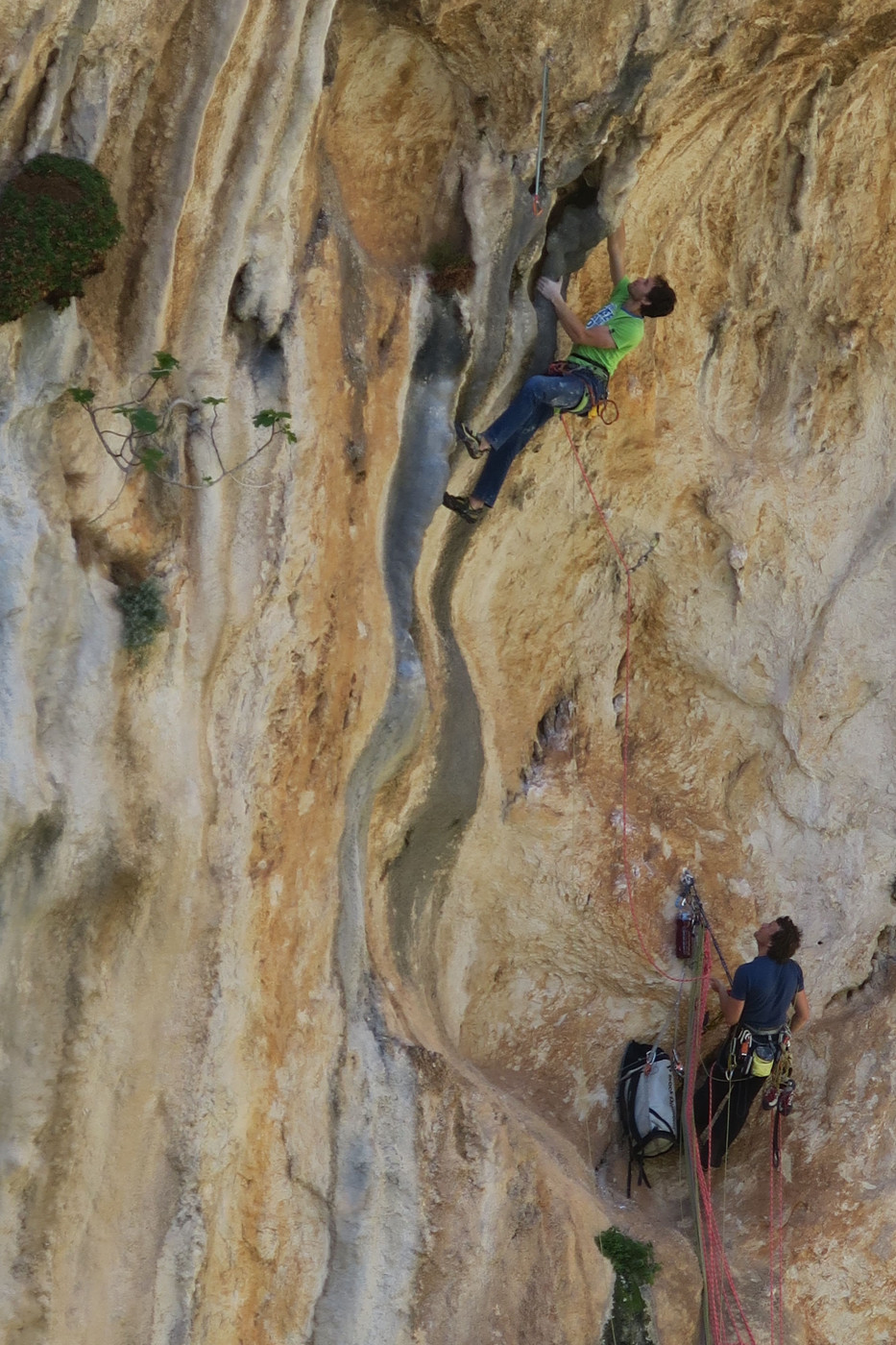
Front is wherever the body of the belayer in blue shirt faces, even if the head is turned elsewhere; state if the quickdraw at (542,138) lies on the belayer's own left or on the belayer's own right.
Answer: on the belayer's own left

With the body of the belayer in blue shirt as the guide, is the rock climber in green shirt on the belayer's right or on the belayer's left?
on the belayer's left

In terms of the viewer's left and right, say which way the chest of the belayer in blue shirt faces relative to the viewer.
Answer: facing away from the viewer and to the left of the viewer

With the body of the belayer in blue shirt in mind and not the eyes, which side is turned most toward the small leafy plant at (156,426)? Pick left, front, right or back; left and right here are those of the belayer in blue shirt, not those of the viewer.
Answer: left

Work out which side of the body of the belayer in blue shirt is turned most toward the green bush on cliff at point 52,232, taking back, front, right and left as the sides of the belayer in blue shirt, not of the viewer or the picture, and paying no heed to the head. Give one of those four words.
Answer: left
